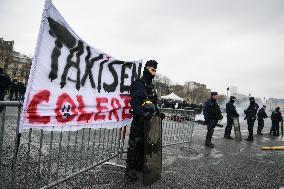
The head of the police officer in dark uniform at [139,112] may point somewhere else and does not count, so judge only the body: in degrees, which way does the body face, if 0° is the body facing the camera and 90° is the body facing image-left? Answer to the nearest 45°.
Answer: approximately 315°

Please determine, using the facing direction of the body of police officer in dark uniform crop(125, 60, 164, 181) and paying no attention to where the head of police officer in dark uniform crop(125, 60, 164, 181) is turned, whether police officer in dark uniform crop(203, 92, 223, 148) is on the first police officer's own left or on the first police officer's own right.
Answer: on the first police officer's own left

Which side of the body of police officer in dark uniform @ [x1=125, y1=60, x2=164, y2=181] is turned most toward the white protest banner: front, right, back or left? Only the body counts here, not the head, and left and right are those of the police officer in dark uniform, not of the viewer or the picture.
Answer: right
